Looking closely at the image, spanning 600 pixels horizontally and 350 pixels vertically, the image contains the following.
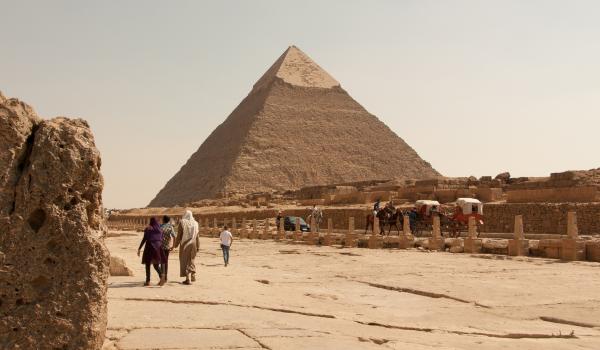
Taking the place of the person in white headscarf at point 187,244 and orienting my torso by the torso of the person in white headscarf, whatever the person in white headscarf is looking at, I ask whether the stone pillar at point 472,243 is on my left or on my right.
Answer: on my right

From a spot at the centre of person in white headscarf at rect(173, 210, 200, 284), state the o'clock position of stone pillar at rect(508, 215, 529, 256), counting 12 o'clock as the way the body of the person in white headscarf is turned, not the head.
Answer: The stone pillar is roughly at 2 o'clock from the person in white headscarf.

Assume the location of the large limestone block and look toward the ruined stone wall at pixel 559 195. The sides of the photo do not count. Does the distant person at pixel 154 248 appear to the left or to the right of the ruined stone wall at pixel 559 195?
left

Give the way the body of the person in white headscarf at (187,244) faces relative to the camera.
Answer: away from the camera

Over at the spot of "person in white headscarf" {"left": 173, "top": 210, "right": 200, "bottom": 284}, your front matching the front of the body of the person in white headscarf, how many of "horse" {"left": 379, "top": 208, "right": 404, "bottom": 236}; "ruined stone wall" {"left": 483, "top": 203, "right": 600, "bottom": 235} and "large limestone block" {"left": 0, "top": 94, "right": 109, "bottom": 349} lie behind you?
1

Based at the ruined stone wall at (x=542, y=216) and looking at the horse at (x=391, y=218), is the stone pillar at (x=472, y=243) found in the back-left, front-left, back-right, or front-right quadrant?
front-left

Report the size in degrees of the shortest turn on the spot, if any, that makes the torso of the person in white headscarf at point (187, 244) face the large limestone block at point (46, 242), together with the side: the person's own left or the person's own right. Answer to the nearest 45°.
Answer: approximately 180°

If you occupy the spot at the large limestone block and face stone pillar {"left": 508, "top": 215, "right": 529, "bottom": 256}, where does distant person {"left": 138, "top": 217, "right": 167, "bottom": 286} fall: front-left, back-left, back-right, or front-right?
front-left

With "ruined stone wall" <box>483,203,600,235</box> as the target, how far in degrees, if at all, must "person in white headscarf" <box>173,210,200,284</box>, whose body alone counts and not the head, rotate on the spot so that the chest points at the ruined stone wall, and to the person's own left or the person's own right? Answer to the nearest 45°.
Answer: approximately 45° to the person's own right

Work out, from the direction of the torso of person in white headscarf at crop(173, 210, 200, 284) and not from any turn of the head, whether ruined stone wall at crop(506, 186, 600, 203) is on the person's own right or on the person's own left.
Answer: on the person's own right

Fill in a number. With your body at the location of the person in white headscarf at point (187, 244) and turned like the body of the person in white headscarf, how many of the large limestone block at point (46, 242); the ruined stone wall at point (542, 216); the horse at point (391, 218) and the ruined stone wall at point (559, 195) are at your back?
1

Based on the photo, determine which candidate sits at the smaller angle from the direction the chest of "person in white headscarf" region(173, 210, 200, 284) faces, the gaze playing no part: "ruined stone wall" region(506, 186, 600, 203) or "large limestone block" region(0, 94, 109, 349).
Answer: the ruined stone wall
